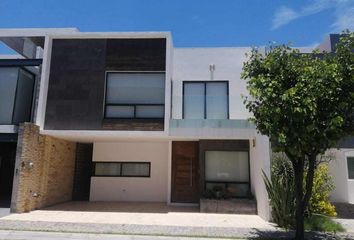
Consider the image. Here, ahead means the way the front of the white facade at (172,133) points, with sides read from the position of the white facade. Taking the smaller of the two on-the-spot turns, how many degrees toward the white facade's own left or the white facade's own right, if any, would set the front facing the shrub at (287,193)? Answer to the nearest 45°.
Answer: approximately 45° to the white facade's own left

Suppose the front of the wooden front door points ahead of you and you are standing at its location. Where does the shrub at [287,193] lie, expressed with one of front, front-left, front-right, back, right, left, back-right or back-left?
front-left

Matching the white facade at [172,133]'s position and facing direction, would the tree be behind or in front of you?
in front

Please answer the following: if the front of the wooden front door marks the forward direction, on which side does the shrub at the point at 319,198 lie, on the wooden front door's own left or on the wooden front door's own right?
on the wooden front door's own left

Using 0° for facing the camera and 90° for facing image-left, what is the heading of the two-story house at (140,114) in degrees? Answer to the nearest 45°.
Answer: approximately 0°

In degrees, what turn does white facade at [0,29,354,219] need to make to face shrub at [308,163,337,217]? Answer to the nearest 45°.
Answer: approximately 45° to its left

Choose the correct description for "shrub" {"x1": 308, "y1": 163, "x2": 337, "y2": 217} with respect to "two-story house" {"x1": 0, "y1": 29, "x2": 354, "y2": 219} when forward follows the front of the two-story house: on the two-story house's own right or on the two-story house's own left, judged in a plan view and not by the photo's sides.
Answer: on the two-story house's own left

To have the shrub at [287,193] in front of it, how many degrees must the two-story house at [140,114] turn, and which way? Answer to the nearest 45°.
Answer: approximately 90° to its left
